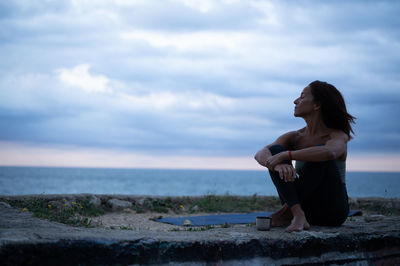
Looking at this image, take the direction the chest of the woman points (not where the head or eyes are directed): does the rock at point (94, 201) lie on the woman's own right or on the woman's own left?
on the woman's own right

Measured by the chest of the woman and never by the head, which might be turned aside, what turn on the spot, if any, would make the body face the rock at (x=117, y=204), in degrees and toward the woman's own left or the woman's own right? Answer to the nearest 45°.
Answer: approximately 90° to the woman's own right

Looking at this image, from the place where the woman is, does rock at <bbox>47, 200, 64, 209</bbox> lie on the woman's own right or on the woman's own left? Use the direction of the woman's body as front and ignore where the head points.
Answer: on the woman's own right

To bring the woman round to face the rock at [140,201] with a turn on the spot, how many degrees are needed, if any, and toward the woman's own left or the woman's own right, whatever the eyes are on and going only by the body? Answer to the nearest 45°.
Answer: approximately 90° to the woman's own right

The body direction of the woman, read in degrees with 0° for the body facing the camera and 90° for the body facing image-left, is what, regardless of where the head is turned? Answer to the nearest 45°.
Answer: approximately 45°
